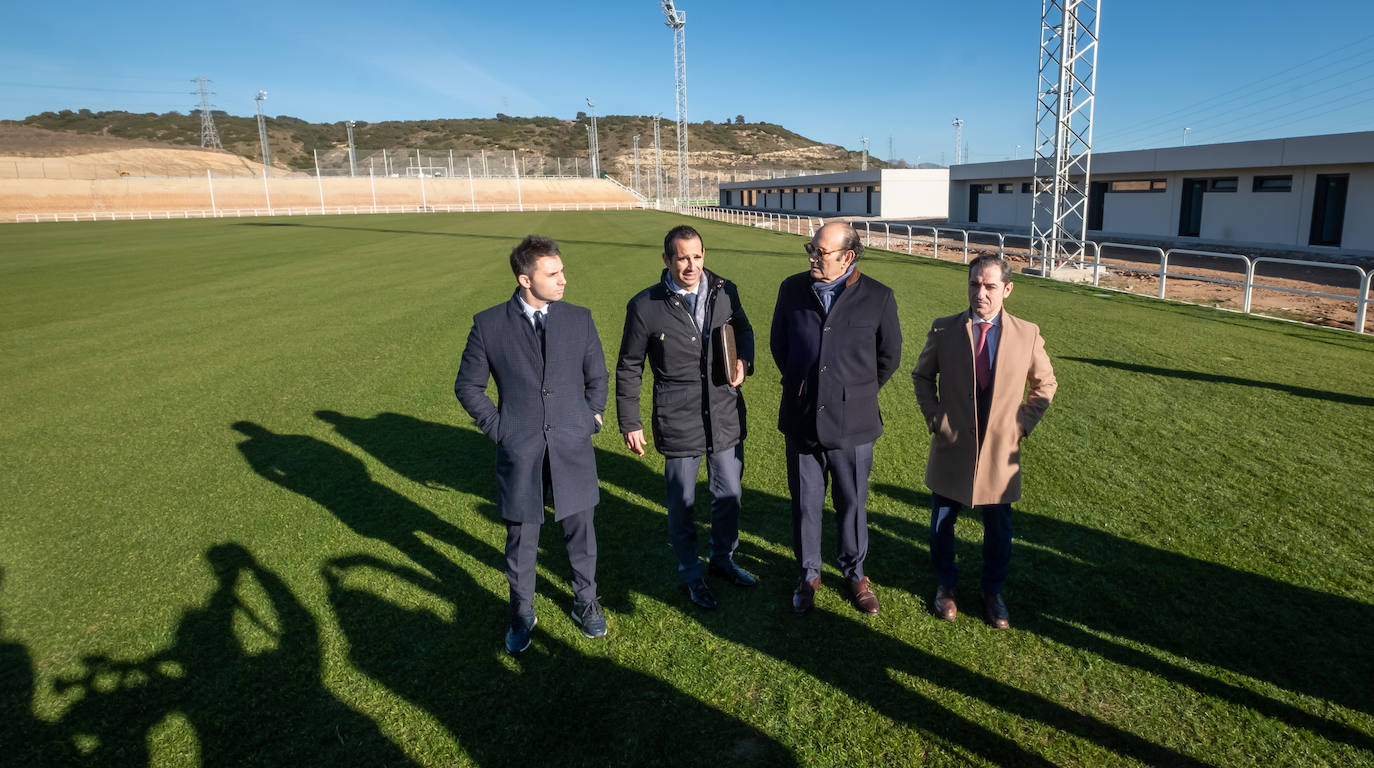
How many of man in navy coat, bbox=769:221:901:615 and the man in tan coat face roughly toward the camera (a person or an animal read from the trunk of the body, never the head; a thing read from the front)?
2

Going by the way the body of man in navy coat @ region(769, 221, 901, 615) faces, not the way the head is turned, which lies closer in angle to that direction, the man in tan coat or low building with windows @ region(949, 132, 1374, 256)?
the man in tan coat

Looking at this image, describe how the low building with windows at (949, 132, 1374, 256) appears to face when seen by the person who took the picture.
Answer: facing the viewer and to the left of the viewer

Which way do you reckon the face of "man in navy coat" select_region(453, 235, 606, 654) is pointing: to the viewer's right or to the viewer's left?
to the viewer's right

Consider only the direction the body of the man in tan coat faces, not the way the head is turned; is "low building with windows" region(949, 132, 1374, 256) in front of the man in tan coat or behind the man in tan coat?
behind

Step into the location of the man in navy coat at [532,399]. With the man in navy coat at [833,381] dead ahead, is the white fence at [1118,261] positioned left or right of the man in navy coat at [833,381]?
left

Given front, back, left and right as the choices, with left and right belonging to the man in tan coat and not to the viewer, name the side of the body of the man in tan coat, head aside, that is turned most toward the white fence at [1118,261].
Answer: back

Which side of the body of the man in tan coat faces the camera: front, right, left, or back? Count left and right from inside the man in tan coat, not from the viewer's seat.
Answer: front

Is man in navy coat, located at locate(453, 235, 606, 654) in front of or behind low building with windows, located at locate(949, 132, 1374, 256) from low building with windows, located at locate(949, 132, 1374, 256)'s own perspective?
in front

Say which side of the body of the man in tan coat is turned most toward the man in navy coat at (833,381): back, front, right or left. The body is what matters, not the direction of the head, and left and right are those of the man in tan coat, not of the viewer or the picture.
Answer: right
